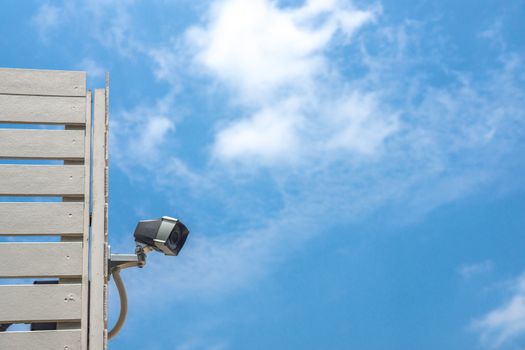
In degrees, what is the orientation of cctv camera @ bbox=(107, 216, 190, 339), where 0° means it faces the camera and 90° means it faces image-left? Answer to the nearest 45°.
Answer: approximately 315°
